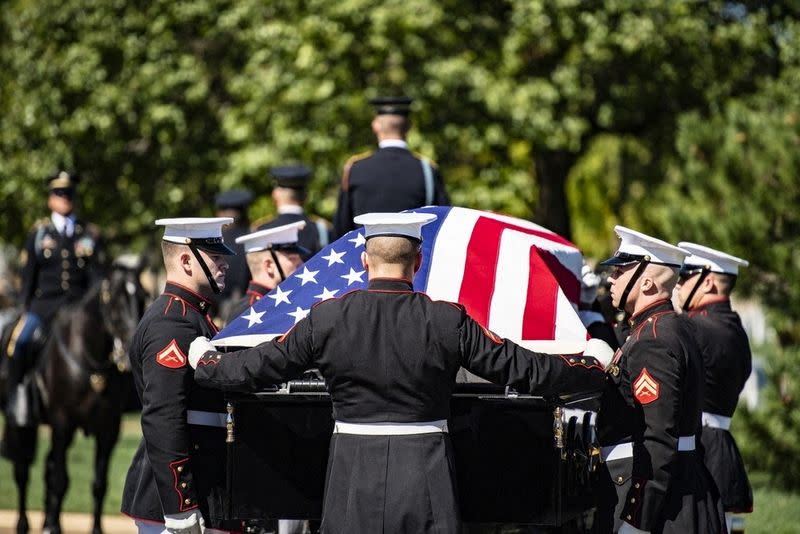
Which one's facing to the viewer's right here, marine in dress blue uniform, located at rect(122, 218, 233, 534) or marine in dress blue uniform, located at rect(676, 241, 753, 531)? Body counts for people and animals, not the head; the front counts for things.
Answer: marine in dress blue uniform, located at rect(122, 218, 233, 534)

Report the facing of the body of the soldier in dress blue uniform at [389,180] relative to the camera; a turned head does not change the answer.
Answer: away from the camera

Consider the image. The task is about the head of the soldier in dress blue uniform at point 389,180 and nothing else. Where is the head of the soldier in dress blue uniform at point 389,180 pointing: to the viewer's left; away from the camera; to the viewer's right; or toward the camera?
away from the camera

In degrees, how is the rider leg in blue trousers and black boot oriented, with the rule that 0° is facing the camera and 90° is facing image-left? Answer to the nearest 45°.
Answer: approximately 315°

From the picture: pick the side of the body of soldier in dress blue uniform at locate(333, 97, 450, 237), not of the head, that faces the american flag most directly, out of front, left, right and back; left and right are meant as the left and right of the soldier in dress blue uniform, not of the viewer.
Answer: back

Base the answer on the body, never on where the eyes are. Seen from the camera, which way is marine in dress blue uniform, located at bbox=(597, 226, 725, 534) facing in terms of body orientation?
to the viewer's left

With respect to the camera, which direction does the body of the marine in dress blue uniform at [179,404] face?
to the viewer's right

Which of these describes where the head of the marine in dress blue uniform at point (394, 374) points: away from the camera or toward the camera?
away from the camera

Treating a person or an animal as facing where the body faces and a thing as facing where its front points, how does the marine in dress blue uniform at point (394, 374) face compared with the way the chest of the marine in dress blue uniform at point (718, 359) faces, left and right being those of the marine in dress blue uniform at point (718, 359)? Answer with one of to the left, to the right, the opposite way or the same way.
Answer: to the right

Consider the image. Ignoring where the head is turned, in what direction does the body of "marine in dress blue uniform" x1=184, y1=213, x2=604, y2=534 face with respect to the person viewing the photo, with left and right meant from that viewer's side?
facing away from the viewer

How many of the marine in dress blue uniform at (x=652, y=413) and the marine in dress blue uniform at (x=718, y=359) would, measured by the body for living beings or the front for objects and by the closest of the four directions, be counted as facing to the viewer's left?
2

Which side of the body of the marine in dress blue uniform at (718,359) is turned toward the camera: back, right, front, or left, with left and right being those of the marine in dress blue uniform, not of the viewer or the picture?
left

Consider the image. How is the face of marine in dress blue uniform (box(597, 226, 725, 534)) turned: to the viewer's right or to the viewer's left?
to the viewer's left
